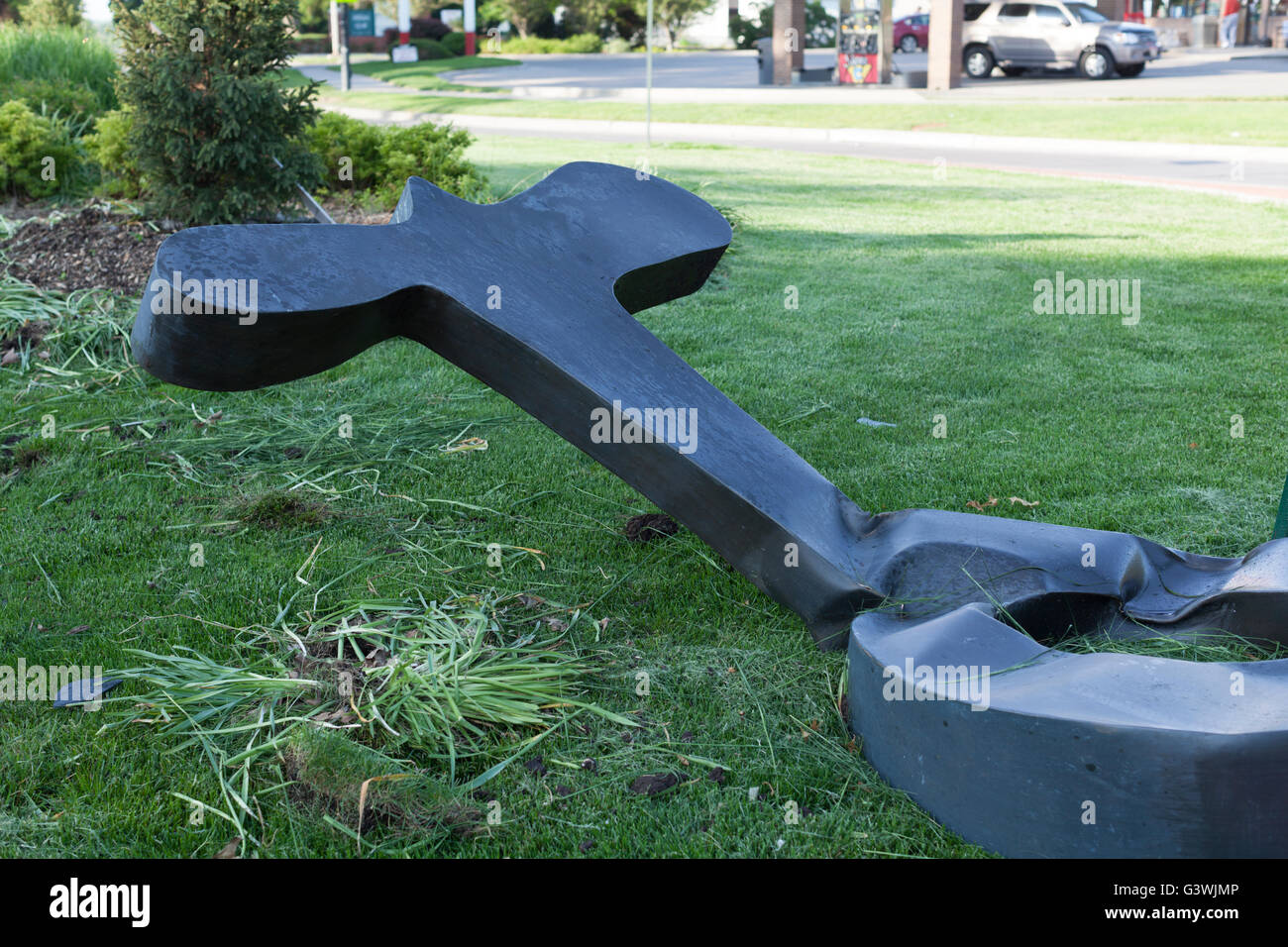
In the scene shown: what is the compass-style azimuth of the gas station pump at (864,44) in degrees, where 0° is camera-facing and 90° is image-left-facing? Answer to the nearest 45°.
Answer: approximately 0°

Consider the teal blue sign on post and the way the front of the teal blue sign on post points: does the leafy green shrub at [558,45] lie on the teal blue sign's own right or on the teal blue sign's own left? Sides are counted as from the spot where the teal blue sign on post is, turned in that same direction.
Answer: on the teal blue sign's own left

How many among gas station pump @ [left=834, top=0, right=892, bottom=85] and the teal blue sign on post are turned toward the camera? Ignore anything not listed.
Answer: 2
